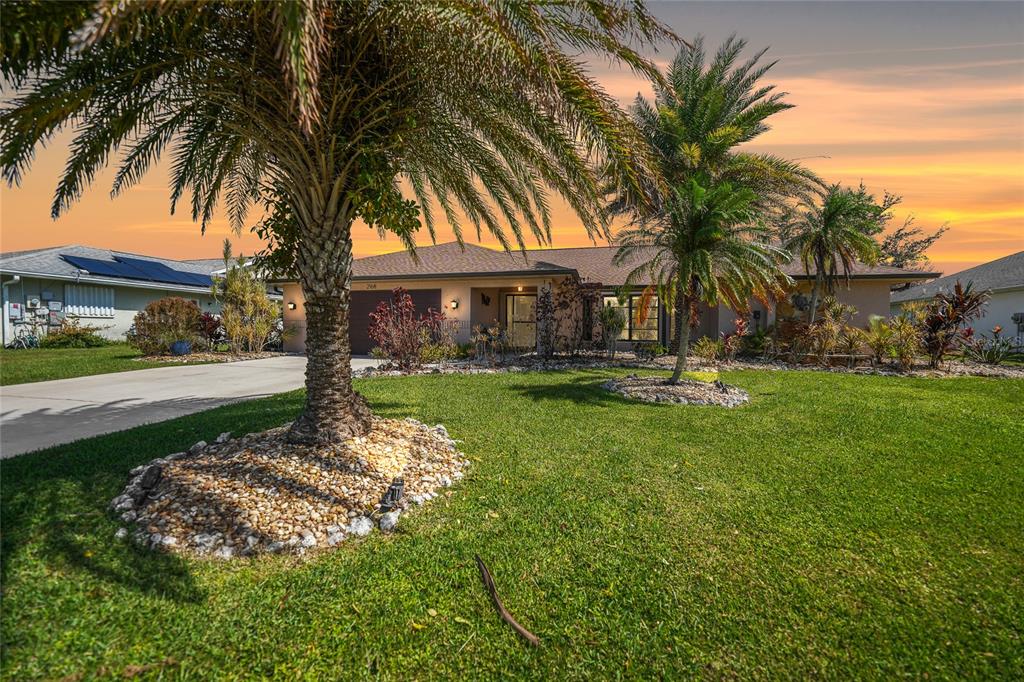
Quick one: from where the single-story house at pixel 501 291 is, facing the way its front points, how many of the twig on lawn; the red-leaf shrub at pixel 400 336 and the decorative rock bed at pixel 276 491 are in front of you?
3

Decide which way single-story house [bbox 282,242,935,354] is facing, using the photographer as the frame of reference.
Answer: facing the viewer

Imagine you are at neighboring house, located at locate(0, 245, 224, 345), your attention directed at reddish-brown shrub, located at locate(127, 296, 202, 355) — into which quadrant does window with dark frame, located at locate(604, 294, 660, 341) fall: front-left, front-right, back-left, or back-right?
front-left

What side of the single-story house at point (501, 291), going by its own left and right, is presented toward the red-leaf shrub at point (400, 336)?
front

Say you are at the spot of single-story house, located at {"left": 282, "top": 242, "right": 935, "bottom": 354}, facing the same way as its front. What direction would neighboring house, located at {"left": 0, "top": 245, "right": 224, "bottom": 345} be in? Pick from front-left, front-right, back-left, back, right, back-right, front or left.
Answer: right

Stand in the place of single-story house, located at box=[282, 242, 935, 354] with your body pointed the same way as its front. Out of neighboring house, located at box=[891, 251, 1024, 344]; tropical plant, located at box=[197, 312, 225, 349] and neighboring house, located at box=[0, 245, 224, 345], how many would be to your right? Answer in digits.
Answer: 2

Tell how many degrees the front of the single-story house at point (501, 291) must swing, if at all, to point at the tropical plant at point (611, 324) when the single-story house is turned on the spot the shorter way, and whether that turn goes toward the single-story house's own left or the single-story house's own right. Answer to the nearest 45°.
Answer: approximately 45° to the single-story house's own left

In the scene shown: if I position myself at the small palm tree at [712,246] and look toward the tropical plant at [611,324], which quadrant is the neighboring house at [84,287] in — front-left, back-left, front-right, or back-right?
front-left

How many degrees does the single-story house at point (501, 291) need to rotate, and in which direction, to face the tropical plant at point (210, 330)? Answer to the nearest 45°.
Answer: approximately 90° to its right

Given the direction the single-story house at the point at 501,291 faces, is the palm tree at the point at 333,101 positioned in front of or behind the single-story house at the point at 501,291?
in front

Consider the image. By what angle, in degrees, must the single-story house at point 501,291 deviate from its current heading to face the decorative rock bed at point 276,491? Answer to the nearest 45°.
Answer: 0° — it already faces it

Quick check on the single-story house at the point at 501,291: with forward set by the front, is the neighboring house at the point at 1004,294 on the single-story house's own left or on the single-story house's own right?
on the single-story house's own left
